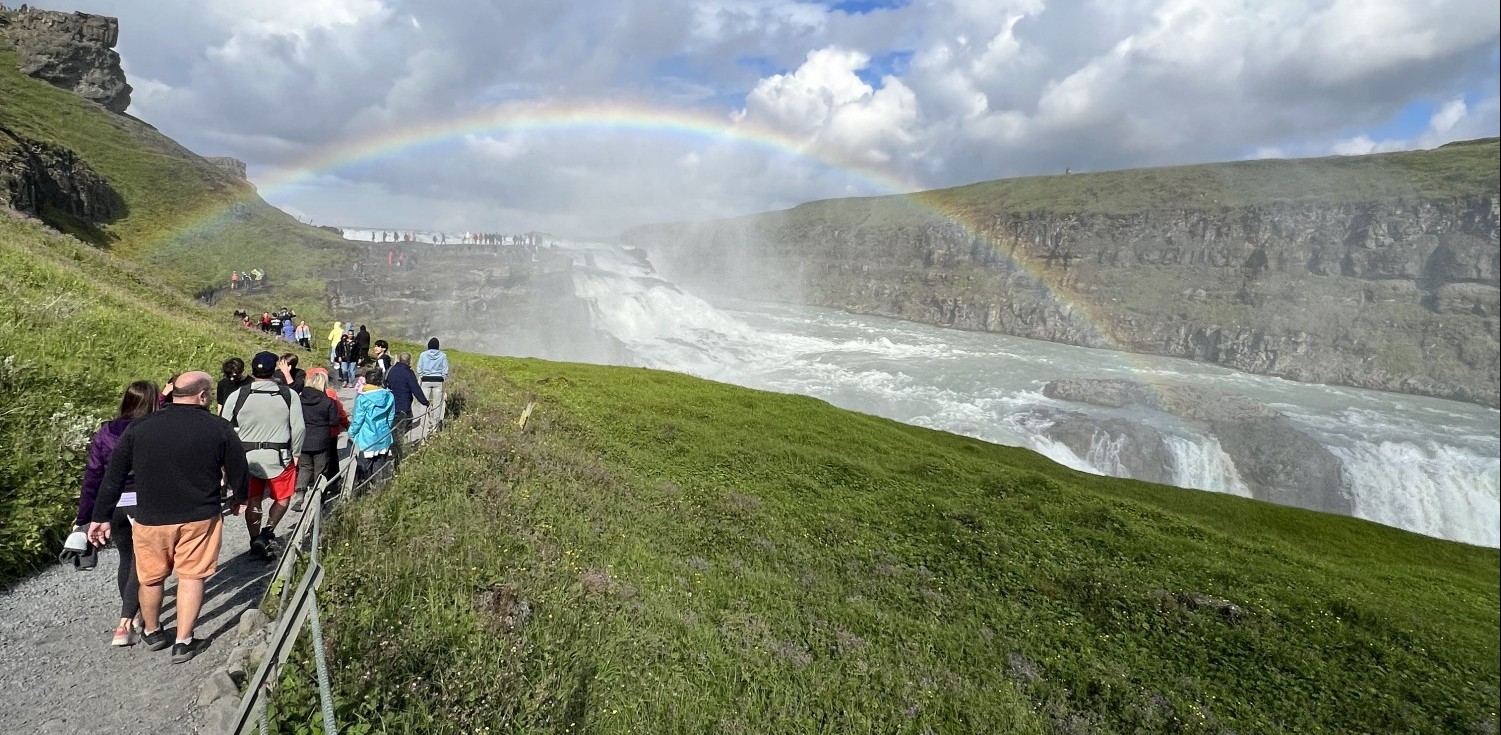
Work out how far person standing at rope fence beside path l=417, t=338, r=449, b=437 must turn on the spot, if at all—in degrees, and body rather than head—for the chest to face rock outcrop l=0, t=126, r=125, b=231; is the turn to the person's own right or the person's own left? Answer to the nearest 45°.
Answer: approximately 45° to the person's own left

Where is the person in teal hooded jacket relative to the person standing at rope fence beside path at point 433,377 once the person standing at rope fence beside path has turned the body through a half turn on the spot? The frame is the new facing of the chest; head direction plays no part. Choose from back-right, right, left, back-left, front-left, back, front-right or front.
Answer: front

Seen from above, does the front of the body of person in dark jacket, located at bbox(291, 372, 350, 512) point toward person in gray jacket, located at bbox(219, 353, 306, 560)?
no

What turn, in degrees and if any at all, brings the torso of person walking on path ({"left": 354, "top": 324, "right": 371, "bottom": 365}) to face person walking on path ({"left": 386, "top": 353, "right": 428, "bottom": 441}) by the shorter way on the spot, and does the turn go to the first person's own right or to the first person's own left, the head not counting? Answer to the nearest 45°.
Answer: approximately 180°

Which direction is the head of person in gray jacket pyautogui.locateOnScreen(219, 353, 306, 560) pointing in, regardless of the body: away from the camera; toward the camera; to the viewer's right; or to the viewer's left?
away from the camera

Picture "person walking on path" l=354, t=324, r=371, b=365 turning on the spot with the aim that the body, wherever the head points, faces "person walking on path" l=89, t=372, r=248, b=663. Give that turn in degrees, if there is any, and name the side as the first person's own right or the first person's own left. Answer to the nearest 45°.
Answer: approximately 180°

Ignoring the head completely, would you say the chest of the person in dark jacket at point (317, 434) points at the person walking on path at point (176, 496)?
no

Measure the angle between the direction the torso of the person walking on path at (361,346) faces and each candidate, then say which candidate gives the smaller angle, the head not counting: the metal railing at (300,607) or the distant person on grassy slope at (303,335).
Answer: the distant person on grassy slope

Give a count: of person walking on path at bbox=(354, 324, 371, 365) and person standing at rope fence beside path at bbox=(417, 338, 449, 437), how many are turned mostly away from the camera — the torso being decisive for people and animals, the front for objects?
2

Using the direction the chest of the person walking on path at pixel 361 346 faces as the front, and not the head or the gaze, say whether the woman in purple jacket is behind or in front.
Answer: behind

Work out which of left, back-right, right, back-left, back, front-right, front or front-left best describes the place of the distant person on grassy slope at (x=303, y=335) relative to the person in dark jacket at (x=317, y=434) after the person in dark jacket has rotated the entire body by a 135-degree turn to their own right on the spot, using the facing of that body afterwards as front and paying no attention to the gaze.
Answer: back

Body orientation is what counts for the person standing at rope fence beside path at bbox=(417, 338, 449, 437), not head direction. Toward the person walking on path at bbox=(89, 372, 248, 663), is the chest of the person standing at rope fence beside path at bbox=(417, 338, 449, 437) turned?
no

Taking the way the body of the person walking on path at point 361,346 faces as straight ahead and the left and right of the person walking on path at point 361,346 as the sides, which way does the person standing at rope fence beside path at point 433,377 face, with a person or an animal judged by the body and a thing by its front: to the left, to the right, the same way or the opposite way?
the same way

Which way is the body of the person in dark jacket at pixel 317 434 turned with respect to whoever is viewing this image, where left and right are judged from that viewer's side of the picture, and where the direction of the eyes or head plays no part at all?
facing away from the viewer and to the right of the viewer

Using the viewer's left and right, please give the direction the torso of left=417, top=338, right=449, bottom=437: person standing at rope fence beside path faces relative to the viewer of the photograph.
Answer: facing away from the viewer

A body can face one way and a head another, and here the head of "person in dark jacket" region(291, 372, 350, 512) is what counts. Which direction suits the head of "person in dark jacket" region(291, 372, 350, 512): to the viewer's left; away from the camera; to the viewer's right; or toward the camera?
away from the camera

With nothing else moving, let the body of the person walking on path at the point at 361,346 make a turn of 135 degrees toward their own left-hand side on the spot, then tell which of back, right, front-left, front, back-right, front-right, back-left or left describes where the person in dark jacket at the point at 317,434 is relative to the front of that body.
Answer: front-left

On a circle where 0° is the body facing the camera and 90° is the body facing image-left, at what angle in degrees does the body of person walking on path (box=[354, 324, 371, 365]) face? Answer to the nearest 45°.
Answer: approximately 180°

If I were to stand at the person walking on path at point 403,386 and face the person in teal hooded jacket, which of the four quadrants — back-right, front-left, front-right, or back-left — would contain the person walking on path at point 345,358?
back-right
